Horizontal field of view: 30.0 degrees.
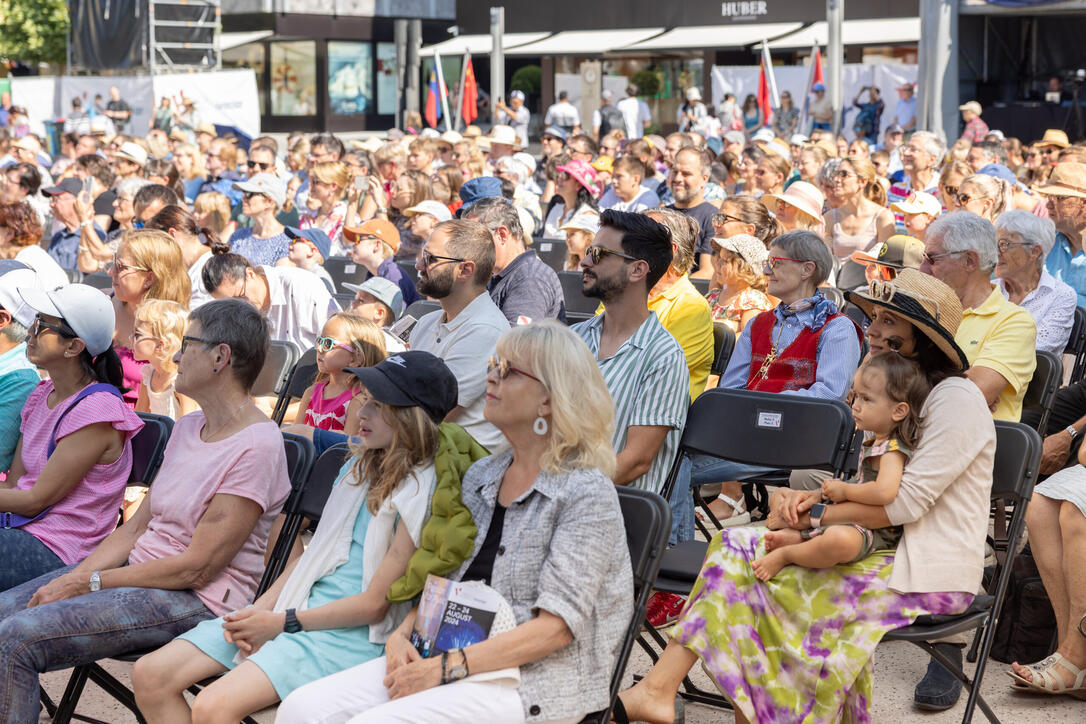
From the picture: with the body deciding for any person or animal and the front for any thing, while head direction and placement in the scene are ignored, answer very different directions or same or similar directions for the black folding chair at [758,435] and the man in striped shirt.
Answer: same or similar directions

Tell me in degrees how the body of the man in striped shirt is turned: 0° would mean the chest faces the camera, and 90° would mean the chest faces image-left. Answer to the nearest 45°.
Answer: approximately 45°

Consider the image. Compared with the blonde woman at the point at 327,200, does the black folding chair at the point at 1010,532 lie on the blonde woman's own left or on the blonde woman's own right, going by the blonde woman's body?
on the blonde woman's own left

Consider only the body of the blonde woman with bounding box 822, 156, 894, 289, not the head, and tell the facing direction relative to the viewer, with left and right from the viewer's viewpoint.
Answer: facing the viewer and to the left of the viewer

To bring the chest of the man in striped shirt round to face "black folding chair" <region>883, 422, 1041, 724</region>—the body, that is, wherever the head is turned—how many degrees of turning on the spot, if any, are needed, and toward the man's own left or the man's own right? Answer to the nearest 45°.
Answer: approximately 90° to the man's own left

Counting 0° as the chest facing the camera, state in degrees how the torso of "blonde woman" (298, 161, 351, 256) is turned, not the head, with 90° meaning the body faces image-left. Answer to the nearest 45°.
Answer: approximately 45°

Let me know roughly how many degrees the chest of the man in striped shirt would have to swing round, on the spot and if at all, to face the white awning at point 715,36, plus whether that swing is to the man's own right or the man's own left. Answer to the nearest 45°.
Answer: approximately 135° to the man's own right

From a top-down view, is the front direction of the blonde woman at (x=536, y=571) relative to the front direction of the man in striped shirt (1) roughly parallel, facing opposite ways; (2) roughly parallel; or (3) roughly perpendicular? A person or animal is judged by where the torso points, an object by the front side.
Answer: roughly parallel

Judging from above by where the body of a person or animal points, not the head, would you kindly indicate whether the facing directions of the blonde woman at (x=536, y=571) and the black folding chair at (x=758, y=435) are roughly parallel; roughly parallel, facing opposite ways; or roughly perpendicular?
roughly parallel

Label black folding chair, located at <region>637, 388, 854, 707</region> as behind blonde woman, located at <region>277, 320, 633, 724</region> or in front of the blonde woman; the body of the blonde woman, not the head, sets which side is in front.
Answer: behind

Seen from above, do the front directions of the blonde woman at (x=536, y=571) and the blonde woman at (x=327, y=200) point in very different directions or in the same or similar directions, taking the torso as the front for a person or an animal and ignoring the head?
same or similar directions

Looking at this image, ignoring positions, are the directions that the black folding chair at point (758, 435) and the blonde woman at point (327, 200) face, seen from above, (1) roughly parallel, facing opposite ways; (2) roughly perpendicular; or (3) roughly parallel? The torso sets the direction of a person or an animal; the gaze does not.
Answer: roughly parallel

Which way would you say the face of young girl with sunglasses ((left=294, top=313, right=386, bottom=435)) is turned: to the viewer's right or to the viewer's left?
to the viewer's left

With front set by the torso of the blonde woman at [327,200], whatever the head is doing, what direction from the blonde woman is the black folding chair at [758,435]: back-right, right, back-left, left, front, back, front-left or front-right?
front-left

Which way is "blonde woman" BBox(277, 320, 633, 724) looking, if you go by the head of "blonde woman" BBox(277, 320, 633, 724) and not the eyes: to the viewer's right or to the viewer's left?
to the viewer's left

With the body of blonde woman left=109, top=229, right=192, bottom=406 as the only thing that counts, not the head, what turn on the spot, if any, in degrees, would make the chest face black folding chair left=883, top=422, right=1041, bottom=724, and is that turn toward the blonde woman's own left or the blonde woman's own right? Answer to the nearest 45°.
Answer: approximately 135° to the blonde woman's own left

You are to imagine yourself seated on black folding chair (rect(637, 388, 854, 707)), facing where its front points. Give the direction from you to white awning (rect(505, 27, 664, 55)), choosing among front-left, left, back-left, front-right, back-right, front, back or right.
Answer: back-right
